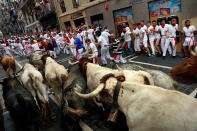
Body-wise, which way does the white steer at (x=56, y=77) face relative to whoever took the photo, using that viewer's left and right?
facing away from the viewer and to the left of the viewer

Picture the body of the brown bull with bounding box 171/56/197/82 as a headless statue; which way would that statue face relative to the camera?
to the viewer's left

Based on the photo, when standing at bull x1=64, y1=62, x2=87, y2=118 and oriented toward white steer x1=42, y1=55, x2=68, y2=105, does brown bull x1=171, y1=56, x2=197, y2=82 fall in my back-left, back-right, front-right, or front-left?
back-right

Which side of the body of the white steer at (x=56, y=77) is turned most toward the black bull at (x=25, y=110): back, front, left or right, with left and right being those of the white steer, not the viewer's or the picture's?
left

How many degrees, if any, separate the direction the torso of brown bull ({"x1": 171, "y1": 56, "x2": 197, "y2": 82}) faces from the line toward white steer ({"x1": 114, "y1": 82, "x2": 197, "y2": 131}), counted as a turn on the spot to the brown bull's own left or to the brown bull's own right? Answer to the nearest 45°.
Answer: approximately 90° to the brown bull's own left

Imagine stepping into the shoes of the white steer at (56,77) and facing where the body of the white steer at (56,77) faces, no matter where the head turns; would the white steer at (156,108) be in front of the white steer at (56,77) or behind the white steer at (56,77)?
behind

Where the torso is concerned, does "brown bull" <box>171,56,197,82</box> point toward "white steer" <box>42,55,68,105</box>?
yes
